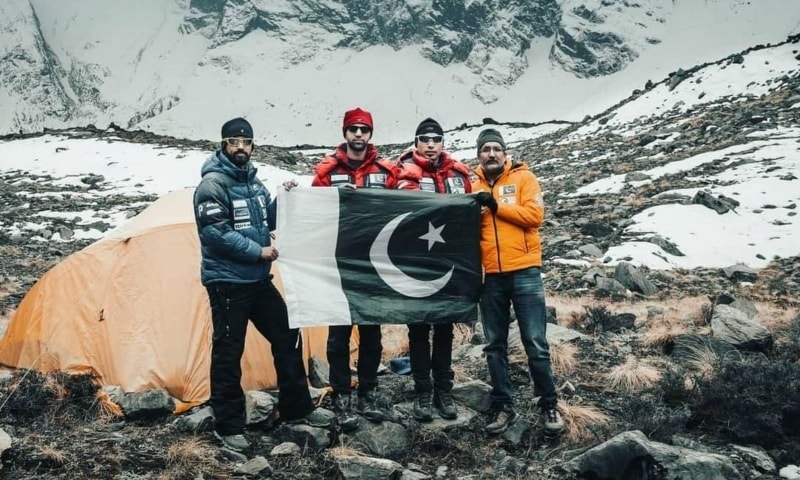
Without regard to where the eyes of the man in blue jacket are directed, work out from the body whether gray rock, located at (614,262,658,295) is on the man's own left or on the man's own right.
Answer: on the man's own left

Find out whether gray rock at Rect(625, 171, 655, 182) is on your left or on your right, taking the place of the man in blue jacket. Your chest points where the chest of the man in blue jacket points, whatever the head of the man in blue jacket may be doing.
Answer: on your left

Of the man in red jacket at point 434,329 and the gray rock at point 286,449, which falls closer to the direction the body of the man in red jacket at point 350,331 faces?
the gray rock

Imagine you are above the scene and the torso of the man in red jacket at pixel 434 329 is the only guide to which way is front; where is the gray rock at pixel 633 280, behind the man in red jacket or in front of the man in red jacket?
behind

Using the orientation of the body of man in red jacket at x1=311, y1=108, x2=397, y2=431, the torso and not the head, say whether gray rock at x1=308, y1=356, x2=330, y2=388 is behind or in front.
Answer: behind

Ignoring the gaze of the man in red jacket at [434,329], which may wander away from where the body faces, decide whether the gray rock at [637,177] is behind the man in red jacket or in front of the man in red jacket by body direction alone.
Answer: behind
